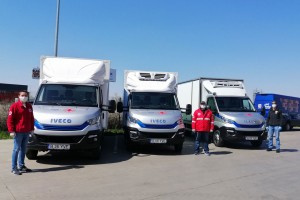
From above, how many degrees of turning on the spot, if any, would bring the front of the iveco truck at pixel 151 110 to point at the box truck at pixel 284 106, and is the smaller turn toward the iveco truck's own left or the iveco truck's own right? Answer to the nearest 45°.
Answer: approximately 135° to the iveco truck's own left

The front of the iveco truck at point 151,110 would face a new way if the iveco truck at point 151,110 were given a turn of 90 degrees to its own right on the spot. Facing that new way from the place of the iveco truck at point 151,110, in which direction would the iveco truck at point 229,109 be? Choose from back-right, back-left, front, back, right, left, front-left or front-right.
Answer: back-right

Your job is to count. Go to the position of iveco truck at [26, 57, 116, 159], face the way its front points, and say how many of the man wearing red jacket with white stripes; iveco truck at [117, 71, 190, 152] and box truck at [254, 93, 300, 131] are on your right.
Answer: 0

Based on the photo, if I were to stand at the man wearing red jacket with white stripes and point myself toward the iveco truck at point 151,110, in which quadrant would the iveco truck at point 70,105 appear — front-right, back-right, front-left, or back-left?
front-left

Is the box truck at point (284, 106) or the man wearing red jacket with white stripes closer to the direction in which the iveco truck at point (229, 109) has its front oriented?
the man wearing red jacket with white stripes

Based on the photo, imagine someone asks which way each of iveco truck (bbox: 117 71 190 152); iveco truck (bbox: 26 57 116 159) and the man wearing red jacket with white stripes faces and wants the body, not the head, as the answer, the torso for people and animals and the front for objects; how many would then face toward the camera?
3

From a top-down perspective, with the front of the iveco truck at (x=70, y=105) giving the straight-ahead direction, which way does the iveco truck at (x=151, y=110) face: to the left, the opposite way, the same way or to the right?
the same way

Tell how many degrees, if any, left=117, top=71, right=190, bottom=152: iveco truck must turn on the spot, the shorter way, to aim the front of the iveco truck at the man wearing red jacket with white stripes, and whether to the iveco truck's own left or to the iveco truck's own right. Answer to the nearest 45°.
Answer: approximately 90° to the iveco truck's own left

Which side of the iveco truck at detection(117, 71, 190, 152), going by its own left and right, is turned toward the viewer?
front

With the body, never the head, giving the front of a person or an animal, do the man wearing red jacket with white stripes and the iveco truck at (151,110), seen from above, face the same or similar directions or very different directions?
same or similar directions

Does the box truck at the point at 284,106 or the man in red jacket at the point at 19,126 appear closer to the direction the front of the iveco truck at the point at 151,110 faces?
the man in red jacket

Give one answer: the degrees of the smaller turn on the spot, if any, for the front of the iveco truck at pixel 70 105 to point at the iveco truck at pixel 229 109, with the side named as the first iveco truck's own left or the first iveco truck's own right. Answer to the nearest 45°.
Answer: approximately 135° to the first iveco truck's own left

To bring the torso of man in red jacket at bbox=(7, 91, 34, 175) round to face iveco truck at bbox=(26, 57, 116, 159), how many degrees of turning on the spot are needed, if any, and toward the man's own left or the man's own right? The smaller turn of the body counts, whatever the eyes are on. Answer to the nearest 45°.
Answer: approximately 90° to the man's own left

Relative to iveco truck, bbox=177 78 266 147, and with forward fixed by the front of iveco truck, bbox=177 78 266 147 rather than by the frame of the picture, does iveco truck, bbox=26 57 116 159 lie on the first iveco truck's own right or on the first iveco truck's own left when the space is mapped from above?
on the first iveco truck's own right

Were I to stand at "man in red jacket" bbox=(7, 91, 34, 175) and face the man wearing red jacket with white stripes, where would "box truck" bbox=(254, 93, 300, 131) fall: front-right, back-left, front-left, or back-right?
front-left

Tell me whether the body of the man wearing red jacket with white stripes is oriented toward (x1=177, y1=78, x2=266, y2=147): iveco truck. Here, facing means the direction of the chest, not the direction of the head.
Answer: no

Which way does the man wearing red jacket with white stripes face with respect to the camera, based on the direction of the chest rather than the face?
toward the camera
